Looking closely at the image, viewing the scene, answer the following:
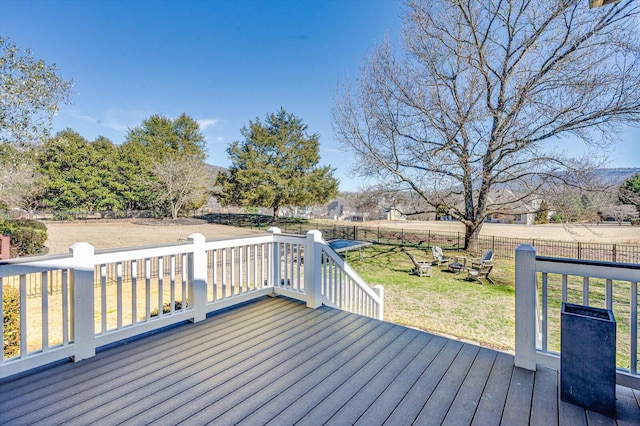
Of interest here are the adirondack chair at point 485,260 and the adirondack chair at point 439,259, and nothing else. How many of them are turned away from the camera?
0

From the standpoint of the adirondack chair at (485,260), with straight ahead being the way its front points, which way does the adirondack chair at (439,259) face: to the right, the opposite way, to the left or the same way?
to the left

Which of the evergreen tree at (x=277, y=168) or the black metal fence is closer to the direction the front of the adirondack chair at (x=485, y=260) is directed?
the evergreen tree

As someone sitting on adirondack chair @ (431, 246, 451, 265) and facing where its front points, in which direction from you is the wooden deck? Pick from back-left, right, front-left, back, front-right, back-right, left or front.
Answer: front-right

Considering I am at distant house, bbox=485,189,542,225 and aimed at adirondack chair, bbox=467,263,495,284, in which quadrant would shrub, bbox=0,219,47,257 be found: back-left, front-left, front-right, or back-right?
front-right

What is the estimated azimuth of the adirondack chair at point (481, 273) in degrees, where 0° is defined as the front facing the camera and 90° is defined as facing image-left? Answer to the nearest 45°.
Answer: approximately 135°

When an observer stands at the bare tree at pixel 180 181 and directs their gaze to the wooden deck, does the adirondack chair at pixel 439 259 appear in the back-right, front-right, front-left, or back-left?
front-left

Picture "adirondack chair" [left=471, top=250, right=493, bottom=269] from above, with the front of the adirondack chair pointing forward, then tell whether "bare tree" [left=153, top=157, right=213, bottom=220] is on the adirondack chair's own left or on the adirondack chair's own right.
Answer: on the adirondack chair's own right

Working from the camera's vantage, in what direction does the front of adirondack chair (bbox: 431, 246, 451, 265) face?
facing the viewer and to the right of the viewer

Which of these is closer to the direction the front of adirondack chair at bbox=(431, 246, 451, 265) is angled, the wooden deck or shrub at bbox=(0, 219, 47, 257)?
the wooden deck
